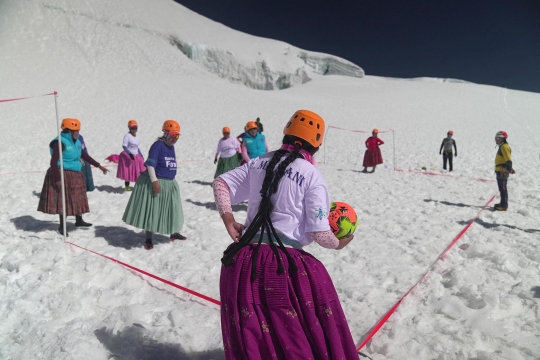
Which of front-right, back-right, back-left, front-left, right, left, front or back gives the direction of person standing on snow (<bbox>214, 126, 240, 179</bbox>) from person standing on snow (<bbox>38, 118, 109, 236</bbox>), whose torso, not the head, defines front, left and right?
left

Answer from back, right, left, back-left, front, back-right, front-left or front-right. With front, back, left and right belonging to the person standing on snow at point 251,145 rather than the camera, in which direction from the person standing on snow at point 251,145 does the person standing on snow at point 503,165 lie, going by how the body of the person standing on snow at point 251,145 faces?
left

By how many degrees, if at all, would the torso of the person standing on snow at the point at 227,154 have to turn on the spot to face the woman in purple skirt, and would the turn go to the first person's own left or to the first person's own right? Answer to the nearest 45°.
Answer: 0° — they already face them

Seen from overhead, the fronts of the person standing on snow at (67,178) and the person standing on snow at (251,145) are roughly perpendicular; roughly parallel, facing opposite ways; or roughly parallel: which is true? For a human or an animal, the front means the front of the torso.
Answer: roughly perpendicular

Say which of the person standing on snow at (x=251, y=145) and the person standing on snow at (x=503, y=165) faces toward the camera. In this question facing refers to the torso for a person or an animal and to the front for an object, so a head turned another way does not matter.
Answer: the person standing on snow at (x=251, y=145)

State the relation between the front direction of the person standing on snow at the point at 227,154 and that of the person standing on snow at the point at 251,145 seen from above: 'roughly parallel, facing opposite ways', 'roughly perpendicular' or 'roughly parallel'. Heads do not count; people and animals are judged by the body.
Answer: roughly parallel

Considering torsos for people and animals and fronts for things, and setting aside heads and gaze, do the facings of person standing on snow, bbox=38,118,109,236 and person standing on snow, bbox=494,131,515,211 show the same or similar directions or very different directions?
very different directions

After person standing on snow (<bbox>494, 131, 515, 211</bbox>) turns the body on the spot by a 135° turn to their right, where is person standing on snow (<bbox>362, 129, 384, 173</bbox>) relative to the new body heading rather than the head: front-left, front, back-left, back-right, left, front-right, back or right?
left

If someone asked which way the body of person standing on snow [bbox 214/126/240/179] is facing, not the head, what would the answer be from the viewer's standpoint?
toward the camera

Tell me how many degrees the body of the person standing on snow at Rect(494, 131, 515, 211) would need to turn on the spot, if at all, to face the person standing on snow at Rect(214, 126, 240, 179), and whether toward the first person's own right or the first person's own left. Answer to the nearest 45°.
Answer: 0° — they already face them

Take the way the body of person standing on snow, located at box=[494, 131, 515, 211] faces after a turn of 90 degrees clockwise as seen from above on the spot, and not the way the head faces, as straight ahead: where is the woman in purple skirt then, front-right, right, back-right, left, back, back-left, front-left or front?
back

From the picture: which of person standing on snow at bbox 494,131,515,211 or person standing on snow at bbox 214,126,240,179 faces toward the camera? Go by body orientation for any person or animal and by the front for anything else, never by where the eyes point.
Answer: person standing on snow at bbox 214,126,240,179

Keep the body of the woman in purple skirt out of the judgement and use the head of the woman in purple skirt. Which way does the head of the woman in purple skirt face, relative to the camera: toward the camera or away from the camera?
away from the camera

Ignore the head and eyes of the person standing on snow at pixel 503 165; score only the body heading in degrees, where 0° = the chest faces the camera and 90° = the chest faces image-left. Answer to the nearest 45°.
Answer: approximately 90°

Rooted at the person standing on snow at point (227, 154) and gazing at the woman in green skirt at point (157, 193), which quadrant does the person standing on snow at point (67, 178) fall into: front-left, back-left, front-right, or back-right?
front-right

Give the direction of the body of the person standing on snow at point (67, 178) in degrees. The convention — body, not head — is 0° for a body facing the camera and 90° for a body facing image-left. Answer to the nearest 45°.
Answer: approximately 315°

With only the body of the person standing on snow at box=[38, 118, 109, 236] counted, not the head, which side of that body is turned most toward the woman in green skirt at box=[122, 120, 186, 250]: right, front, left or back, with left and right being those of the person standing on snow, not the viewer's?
front
